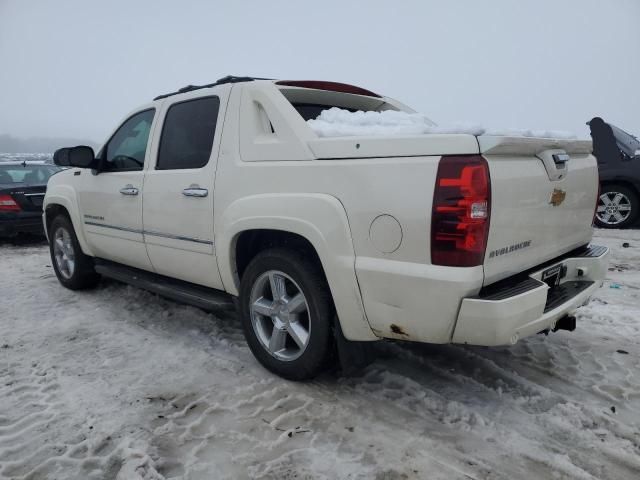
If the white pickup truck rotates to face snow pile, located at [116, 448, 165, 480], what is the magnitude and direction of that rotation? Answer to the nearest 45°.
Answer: approximately 90° to its left

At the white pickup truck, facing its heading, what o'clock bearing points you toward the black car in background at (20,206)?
The black car in background is roughly at 12 o'clock from the white pickup truck.

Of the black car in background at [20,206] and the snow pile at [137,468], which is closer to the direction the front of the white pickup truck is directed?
the black car in background

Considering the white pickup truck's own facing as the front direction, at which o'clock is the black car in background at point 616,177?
The black car in background is roughly at 3 o'clock from the white pickup truck.

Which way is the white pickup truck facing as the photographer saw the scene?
facing away from the viewer and to the left of the viewer

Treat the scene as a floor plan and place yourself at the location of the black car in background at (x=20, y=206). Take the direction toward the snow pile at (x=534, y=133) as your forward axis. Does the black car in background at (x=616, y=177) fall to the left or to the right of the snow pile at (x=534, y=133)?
left
